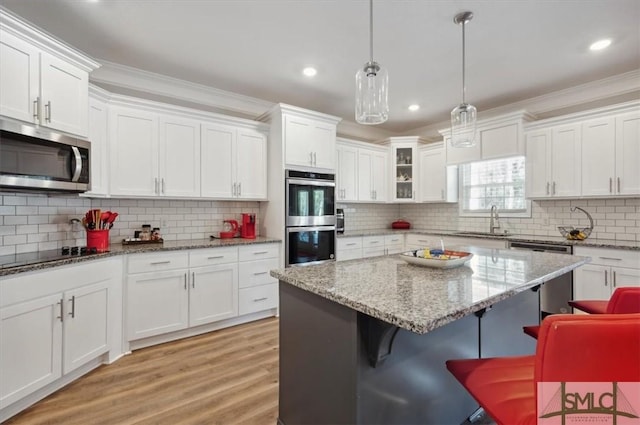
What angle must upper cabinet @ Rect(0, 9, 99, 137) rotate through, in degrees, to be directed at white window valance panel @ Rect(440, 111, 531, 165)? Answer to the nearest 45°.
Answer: approximately 45° to its left

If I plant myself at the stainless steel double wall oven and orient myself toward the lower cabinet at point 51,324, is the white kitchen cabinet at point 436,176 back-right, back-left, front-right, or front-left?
back-left

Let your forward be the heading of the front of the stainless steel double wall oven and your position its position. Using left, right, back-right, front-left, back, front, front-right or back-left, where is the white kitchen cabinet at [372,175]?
left

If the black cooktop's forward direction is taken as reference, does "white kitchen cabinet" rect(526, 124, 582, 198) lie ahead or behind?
ahead

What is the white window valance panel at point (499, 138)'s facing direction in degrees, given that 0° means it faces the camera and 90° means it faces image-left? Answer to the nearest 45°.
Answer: approximately 45°

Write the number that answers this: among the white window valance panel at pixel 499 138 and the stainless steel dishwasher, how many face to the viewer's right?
0

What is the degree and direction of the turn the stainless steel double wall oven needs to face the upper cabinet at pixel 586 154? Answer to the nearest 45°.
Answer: approximately 45° to its left

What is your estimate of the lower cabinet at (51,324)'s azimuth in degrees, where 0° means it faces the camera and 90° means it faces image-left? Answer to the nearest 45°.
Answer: approximately 315°

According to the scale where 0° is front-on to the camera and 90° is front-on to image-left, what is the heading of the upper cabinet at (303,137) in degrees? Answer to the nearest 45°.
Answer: approximately 315°

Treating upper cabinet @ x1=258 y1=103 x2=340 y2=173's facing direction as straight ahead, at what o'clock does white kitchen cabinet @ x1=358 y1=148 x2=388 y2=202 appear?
The white kitchen cabinet is roughly at 9 o'clock from the upper cabinet.

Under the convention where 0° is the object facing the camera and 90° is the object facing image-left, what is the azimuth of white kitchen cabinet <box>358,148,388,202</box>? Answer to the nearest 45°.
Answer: approximately 315°

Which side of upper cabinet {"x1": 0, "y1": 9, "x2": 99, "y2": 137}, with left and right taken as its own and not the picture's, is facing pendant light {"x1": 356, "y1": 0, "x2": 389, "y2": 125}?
front

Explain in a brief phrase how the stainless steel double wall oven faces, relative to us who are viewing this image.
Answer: facing the viewer and to the right of the viewer

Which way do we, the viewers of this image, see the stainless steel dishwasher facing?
facing the viewer and to the left of the viewer
